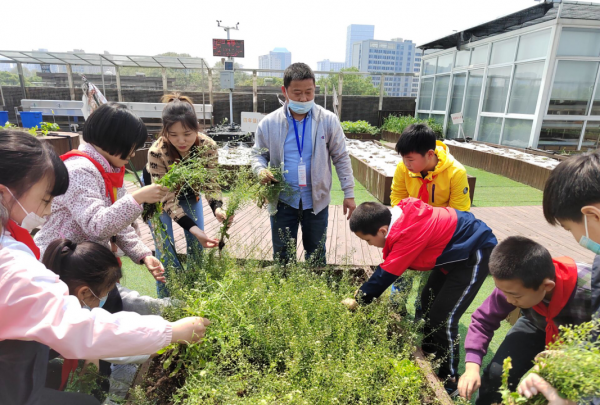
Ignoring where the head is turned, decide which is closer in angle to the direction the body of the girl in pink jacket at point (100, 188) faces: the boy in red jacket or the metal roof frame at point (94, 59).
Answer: the boy in red jacket

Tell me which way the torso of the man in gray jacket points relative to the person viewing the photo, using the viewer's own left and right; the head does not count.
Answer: facing the viewer

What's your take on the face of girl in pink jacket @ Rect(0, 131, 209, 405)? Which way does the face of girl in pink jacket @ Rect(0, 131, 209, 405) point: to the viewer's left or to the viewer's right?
to the viewer's right

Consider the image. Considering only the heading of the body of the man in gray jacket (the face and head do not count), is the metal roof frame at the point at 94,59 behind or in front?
behind

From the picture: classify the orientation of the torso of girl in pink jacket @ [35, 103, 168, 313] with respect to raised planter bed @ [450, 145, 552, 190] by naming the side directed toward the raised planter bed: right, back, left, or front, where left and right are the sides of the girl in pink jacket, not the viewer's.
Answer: front

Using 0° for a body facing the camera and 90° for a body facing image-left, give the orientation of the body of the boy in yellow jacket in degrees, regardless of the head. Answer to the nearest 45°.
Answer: approximately 45°

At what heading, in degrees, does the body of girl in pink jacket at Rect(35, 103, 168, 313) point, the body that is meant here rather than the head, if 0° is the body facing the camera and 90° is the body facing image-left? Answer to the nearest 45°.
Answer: approximately 270°

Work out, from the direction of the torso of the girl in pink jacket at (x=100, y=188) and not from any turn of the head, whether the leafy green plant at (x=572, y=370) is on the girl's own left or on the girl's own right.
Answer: on the girl's own right

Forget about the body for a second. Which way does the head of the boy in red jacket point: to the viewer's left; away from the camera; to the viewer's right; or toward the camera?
to the viewer's left

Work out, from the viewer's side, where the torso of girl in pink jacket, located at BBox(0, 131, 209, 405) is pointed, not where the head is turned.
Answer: to the viewer's right

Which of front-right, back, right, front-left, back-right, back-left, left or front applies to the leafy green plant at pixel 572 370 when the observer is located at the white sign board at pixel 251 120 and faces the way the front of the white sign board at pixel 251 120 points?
front

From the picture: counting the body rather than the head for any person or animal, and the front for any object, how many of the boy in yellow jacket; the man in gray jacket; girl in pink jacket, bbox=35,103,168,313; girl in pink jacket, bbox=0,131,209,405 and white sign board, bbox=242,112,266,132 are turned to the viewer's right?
2

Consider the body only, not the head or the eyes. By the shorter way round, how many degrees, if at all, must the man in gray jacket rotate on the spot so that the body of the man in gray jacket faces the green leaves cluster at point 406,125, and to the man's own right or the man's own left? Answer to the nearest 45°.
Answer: approximately 180°

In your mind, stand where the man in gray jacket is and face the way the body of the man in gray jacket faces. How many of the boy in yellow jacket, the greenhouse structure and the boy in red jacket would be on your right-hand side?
0
